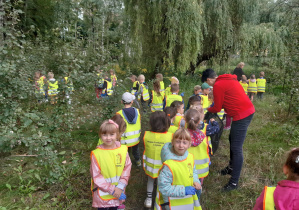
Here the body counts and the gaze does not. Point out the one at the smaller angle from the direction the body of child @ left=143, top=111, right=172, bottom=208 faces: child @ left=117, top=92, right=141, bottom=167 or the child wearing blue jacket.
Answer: the child

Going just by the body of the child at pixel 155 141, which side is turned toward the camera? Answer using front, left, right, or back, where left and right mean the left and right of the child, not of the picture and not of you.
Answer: back

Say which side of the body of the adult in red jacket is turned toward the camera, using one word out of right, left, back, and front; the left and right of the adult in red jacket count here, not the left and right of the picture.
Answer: left

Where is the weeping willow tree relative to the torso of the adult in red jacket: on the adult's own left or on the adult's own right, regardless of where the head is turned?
on the adult's own right

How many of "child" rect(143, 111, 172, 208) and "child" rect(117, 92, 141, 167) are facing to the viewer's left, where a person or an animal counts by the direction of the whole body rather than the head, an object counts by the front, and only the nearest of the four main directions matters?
0

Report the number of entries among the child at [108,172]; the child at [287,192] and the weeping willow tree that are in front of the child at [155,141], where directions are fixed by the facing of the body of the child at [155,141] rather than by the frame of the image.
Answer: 1

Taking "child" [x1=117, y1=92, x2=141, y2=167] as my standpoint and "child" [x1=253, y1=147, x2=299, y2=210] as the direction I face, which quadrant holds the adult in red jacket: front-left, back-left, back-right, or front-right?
front-left

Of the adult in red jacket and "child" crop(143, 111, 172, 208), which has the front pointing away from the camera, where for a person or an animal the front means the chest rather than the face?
the child

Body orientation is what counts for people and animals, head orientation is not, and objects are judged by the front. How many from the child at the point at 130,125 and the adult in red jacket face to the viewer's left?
1

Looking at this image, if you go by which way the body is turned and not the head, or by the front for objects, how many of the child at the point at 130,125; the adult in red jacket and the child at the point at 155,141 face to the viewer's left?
1

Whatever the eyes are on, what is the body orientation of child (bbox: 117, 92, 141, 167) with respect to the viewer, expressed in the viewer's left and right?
facing away from the viewer

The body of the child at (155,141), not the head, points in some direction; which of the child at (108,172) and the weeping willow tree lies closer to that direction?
the weeping willow tree

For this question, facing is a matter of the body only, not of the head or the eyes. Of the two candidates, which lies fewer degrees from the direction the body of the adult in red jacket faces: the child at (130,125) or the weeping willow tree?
the child

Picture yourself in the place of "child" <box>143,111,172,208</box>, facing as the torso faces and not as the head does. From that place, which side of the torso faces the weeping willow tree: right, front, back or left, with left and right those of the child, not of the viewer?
front

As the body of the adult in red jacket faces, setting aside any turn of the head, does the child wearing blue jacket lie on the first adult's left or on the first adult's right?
on the first adult's left
